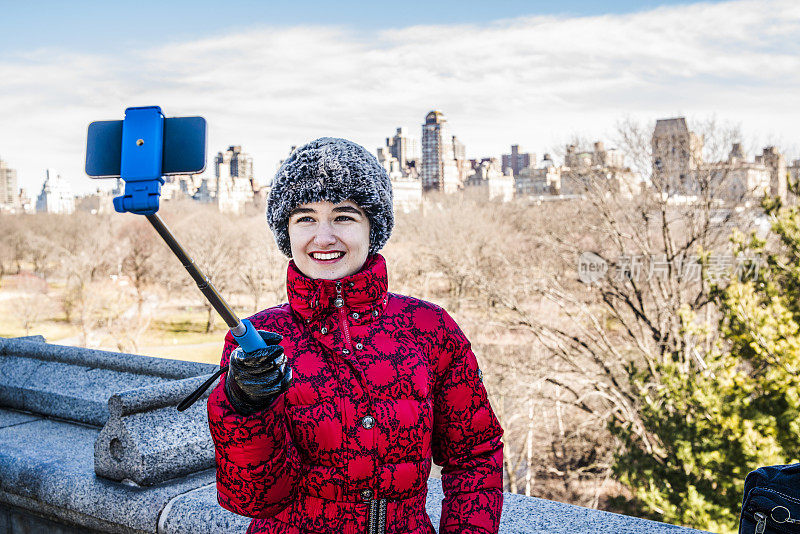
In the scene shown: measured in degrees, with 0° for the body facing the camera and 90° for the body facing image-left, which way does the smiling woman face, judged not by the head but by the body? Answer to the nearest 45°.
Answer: approximately 0°

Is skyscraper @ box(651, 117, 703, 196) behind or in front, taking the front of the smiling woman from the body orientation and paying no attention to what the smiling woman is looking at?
behind

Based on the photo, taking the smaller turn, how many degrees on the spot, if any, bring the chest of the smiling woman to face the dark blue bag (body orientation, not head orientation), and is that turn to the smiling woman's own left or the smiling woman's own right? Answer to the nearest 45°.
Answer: approximately 90° to the smiling woman's own left

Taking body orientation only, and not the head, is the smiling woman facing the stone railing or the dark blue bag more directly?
the dark blue bag
